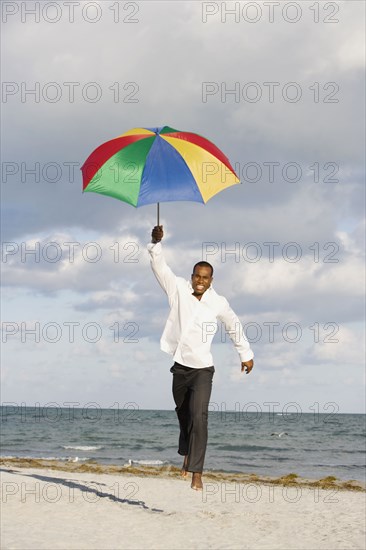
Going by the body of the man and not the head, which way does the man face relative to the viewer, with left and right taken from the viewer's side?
facing the viewer

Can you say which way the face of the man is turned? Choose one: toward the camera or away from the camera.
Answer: toward the camera
